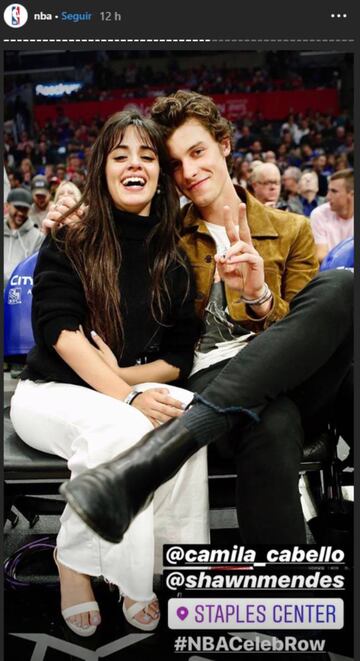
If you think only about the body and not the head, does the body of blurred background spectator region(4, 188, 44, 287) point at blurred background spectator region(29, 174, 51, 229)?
no

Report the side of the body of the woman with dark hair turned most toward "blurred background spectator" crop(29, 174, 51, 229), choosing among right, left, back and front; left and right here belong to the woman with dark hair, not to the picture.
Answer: back

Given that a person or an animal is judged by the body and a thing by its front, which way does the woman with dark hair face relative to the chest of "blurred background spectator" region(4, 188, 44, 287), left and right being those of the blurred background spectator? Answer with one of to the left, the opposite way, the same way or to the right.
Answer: the same way

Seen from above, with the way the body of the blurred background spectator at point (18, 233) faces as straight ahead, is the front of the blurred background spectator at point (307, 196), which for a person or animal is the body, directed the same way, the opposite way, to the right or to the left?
the same way

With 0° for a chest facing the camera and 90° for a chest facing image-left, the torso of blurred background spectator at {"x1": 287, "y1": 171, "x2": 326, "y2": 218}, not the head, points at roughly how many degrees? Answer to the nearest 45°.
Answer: approximately 0°

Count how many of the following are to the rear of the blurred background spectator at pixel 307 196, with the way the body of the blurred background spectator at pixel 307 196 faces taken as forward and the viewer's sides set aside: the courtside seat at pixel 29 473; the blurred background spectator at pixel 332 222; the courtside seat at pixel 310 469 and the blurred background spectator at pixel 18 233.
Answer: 0

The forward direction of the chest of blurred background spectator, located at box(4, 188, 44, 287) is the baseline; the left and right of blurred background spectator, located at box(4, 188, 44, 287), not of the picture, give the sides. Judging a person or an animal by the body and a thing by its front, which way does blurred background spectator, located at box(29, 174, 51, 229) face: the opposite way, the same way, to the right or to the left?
the same way

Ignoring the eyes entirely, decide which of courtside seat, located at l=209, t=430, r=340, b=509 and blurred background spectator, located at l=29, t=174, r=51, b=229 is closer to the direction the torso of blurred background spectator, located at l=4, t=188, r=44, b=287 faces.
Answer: the courtside seat

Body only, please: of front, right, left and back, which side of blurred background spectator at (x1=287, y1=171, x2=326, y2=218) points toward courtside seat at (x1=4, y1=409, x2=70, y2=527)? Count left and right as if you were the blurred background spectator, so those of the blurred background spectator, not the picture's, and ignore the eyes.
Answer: front

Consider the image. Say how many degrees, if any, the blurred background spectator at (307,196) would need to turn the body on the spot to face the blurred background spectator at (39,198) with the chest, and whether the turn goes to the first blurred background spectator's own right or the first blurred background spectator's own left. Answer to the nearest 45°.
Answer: approximately 90° to the first blurred background spectator's own right

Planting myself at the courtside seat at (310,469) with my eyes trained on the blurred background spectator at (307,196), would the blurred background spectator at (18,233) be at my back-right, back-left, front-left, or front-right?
front-left

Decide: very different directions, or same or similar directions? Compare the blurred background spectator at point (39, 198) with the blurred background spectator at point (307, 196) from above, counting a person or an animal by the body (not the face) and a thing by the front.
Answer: same or similar directions

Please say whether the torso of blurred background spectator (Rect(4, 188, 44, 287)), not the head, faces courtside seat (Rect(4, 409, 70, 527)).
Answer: yes

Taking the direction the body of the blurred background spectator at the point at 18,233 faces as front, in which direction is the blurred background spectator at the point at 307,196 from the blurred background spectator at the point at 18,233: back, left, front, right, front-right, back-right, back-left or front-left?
back-left

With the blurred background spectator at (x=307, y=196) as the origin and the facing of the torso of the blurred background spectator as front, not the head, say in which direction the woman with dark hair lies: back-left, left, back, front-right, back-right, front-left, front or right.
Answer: front

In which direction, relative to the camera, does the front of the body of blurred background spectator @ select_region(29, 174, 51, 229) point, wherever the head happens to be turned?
toward the camera

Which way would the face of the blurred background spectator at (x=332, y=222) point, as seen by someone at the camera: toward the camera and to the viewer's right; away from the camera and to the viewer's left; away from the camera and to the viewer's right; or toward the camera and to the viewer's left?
toward the camera and to the viewer's left

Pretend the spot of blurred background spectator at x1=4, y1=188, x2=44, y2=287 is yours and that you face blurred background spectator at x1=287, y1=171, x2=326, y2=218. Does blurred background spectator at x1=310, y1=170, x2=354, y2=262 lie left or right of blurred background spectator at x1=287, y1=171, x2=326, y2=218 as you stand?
right
